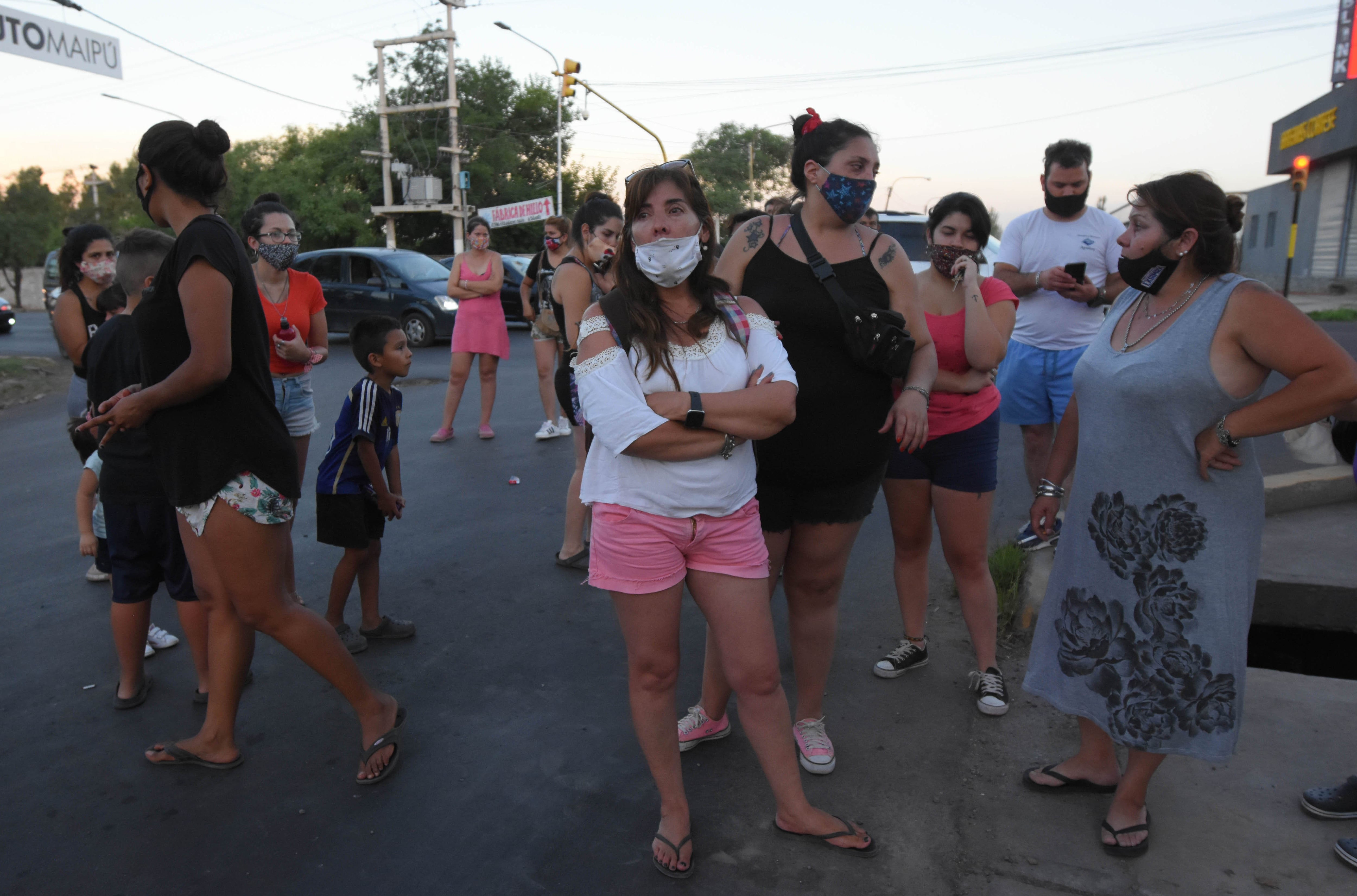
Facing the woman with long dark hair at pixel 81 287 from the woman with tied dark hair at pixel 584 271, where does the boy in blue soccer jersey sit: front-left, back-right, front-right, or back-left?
front-left

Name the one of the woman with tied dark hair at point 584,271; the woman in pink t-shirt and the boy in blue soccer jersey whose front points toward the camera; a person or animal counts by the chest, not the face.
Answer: the woman in pink t-shirt

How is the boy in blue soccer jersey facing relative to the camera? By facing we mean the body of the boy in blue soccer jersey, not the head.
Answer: to the viewer's right

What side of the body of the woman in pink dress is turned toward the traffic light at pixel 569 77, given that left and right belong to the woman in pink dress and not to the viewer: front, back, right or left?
back

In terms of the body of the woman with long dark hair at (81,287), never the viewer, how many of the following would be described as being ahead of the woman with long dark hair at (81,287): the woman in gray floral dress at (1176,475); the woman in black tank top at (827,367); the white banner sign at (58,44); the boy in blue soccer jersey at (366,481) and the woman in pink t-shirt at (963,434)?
4

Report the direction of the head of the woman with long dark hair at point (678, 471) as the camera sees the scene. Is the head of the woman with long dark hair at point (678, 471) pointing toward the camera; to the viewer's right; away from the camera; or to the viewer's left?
toward the camera

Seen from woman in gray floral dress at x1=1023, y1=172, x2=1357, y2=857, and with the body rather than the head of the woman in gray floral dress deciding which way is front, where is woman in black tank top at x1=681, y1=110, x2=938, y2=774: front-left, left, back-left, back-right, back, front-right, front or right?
front-right

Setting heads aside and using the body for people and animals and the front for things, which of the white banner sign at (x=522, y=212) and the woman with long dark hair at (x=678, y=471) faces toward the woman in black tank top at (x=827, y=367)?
the white banner sign

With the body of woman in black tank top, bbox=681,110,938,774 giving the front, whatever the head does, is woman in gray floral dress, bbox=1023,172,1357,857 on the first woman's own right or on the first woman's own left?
on the first woman's own left

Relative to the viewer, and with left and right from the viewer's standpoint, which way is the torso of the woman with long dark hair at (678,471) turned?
facing the viewer

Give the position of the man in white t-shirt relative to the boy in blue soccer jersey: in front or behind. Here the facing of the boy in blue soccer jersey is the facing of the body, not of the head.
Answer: in front

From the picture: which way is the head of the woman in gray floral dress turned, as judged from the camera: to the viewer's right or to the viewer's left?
to the viewer's left

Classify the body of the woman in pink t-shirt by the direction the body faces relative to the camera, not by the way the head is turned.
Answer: toward the camera

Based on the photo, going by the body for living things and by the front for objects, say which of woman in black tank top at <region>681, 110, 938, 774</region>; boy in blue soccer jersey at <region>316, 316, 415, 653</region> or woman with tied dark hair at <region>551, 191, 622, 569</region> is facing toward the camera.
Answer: the woman in black tank top

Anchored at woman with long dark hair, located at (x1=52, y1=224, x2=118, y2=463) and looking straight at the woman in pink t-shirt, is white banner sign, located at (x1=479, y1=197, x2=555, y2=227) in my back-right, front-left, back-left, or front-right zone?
back-left
